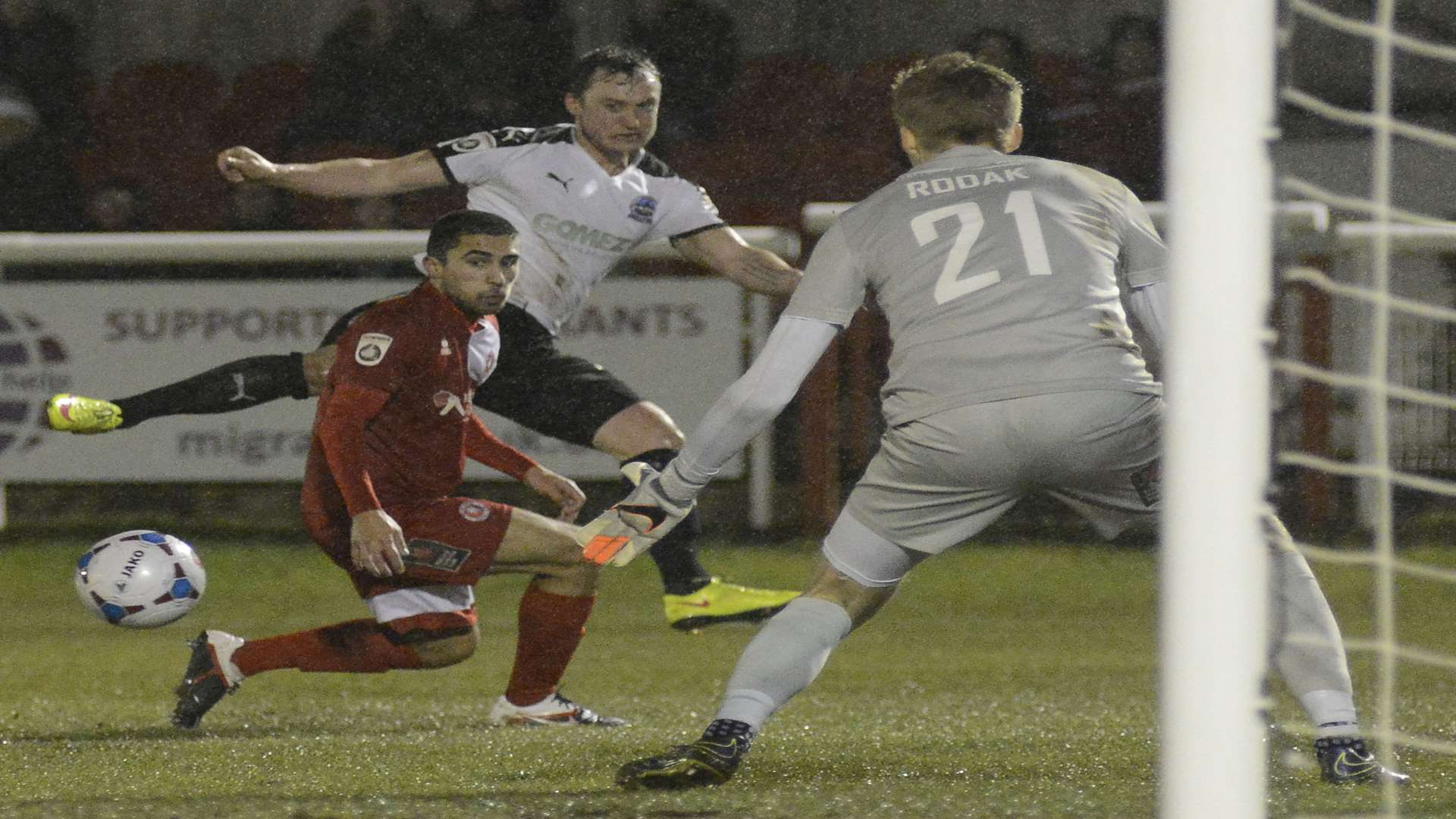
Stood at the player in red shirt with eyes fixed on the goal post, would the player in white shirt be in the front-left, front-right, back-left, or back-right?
back-left

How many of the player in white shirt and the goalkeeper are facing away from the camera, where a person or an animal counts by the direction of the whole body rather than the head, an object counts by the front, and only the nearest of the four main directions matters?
1

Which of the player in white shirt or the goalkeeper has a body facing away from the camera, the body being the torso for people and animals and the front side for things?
the goalkeeper

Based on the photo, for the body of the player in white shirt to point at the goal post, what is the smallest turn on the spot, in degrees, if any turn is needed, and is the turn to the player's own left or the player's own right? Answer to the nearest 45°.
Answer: approximately 45° to the player's own right

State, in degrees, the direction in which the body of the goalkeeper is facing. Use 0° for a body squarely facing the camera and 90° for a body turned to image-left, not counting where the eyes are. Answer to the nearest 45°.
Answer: approximately 180°

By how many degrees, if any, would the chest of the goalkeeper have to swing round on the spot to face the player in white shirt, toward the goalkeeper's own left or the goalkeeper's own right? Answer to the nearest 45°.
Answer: approximately 45° to the goalkeeper's own left

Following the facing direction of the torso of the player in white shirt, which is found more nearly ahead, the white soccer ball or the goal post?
the goal post

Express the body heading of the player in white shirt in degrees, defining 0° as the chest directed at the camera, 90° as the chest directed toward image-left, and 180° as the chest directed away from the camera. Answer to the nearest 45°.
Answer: approximately 315°

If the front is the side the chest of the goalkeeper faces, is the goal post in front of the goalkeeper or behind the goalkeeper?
behind
